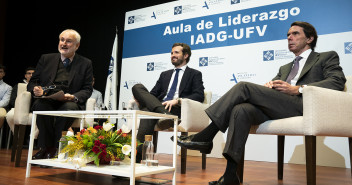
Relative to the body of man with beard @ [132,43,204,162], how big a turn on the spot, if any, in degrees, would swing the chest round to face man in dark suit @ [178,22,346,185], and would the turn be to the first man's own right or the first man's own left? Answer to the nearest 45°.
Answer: approximately 45° to the first man's own left

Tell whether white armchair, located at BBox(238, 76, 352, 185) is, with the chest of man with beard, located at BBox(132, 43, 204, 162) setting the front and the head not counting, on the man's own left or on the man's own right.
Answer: on the man's own left

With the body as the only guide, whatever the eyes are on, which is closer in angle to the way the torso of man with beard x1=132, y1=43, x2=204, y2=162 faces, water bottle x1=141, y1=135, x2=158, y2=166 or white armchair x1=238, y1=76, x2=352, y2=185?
the water bottle

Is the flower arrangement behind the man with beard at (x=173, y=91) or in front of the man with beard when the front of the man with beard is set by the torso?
in front

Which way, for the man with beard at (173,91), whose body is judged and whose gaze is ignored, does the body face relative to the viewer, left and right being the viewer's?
facing the viewer and to the left of the viewer

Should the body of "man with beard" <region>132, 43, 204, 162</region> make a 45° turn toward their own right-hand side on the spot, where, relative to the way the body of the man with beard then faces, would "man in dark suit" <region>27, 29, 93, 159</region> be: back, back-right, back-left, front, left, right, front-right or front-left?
front

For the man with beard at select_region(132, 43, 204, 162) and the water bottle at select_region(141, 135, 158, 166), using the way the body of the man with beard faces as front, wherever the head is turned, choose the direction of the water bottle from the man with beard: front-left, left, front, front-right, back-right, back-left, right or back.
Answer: front-left

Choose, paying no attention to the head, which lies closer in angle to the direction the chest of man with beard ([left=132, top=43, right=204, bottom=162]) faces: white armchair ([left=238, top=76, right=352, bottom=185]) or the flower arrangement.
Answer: the flower arrangement
